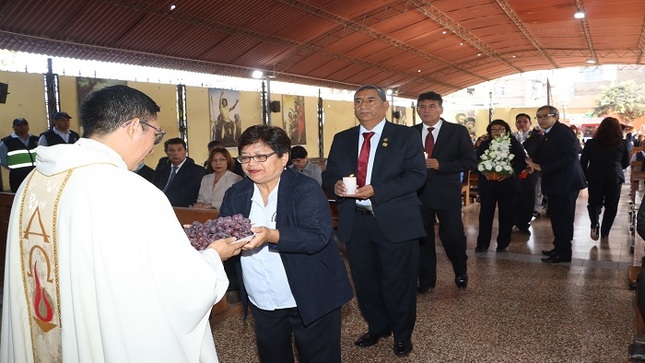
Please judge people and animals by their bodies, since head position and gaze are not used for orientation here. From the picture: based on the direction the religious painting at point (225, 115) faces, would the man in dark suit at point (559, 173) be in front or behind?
in front

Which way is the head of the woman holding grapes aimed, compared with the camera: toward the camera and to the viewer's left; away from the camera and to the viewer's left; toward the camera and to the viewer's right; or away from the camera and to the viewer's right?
toward the camera and to the viewer's left

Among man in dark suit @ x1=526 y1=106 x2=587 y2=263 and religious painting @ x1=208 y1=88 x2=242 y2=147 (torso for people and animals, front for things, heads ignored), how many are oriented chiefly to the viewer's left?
1

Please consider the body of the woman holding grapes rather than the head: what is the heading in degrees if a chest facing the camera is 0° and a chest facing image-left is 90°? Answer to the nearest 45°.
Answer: approximately 45°

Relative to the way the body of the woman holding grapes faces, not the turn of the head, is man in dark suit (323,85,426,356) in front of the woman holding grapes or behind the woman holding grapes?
behind

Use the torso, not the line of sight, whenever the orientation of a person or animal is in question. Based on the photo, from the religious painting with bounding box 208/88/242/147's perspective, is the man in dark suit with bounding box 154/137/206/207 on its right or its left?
on its right

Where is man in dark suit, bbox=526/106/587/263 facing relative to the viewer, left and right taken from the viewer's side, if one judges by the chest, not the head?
facing to the left of the viewer

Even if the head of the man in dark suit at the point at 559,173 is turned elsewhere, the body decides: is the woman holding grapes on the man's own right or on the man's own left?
on the man's own left

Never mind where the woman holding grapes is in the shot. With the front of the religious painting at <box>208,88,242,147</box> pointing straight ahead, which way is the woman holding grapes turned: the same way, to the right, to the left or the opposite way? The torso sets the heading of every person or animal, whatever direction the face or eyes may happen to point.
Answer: to the right
